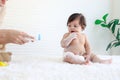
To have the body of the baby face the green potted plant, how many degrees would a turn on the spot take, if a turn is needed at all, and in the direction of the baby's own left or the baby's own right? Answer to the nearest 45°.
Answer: approximately 180°

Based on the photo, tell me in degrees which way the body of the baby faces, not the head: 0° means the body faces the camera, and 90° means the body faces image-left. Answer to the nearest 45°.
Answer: approximately 0°
